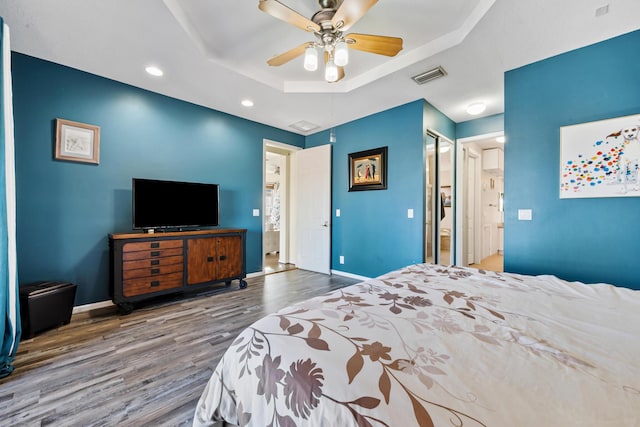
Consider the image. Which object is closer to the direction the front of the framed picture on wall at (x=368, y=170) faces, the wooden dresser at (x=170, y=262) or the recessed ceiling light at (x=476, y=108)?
the wooden dresser

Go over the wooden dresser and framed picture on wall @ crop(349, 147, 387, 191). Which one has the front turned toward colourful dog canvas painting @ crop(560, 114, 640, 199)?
the wooden dresser

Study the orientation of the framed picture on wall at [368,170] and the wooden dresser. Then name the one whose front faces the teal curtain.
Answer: the framed picture on wall

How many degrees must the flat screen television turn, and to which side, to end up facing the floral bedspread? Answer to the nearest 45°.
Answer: approximately 45° to its right

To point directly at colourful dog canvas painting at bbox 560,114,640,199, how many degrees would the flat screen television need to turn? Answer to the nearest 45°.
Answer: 0° — it already faces it

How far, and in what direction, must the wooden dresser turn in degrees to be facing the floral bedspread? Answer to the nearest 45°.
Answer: approximately 45° to its right

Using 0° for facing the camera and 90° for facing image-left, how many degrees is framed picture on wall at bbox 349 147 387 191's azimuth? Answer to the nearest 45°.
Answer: approximately 45°

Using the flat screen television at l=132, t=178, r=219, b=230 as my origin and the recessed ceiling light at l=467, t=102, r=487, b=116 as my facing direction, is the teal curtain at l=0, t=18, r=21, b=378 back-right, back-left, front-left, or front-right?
back-right

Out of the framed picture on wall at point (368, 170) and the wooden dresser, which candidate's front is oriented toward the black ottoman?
the framed picture on wall

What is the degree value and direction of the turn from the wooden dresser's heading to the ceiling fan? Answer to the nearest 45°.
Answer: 0° — it already faces it

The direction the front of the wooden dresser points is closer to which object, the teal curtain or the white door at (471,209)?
the white door

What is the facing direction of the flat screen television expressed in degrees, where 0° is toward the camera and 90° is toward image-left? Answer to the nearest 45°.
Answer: approximately 315°

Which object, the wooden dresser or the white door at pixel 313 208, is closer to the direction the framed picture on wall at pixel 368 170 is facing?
the wooden dresser

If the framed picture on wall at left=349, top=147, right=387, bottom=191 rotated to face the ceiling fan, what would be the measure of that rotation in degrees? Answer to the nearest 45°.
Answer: approximately 45° to its left

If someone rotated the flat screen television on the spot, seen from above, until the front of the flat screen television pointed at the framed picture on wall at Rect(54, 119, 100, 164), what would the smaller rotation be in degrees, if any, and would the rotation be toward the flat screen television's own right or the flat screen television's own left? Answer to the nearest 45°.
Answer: approximately 135° to the flat screen television's own right
